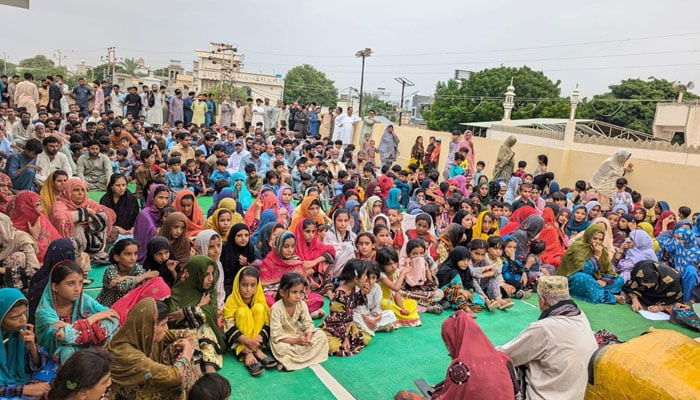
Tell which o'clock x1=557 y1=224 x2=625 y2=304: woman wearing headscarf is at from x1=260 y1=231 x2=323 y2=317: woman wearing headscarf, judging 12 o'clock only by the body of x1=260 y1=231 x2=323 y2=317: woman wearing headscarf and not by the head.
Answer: x1=557 y1=224 x2=625 y2=304: woman wearing headscarf is roughly at 10 o'clock from x1=260 y1=231 x2=323 y2=317: woman wearing headscarf.

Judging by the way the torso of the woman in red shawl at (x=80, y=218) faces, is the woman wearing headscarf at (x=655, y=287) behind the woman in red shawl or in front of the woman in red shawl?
in front

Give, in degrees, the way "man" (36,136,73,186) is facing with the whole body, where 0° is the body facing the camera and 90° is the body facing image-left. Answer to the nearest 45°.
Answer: approximately 315°

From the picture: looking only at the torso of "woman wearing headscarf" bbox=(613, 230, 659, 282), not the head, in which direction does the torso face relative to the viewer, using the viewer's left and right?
facing to the left of the viewer

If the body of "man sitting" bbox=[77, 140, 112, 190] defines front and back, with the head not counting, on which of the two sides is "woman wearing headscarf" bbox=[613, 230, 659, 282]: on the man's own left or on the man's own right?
on the man's own left

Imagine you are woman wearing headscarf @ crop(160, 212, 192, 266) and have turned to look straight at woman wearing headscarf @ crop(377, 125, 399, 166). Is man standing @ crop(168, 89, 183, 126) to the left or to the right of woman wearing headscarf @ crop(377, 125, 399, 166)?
left

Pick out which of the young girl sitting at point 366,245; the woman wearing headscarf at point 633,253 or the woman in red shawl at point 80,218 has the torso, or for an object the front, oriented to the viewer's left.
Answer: the woman wearing headscarf

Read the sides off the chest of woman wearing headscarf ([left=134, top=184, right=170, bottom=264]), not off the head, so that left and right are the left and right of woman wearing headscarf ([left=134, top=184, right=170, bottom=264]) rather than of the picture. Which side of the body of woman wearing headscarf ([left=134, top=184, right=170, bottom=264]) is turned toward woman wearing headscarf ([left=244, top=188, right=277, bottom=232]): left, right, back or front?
left
